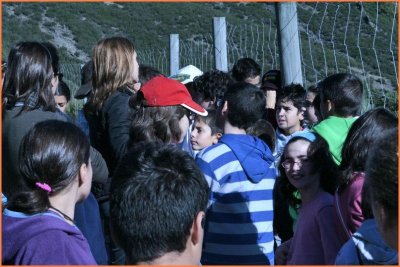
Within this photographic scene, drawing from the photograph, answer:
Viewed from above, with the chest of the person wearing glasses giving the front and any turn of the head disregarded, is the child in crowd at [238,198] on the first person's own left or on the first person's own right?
on the first person's own right

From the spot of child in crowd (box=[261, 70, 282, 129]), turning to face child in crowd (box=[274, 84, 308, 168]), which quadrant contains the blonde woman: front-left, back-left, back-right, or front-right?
front-right

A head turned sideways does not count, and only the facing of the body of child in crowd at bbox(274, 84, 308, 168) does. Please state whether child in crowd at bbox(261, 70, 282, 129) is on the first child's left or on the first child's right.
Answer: on the first child's right

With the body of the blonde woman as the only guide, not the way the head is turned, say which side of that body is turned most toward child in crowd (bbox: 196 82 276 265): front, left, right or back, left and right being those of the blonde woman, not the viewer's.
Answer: right

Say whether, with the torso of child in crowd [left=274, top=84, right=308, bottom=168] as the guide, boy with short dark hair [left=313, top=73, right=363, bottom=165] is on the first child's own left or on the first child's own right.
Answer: on the first child's own left

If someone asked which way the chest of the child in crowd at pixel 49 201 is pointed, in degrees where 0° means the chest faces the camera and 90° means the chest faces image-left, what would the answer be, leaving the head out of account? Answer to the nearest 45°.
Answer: approximately 225°

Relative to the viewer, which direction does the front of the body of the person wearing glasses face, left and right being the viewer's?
facing the viewer and to the left of the viewer

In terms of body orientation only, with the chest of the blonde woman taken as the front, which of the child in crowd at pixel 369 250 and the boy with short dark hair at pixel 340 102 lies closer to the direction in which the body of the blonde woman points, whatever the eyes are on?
the boy with short dark hair

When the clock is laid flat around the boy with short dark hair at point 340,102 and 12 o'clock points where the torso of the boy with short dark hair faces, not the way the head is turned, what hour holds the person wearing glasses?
The person wearing glasses is roughly at 8 o'clock from the boy with short dark hair.

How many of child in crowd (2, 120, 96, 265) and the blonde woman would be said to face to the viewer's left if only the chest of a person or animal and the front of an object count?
0

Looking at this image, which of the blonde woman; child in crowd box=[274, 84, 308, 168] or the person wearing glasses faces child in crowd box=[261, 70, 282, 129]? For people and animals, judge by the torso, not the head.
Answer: the blonde woman

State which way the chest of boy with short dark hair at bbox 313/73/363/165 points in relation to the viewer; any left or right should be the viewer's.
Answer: facing away from the viewer and to the left of the viewer

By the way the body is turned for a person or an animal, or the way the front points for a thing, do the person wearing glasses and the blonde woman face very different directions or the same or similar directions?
very different directions

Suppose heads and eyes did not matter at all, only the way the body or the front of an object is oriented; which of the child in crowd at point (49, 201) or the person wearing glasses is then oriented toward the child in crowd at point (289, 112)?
the child in crowd at point (49, 201)

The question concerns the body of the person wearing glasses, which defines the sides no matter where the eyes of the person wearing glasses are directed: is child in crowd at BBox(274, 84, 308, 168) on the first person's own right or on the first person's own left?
on the first person's own right
